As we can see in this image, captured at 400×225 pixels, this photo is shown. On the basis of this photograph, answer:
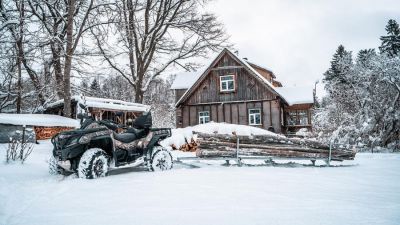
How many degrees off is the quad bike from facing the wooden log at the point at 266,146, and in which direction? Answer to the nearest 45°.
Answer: approximately 135° to its left

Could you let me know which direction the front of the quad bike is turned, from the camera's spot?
facing the viewer and to the left of the viewer

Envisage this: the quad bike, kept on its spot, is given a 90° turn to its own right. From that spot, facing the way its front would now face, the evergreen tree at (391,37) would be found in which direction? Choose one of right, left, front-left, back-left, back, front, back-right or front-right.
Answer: right

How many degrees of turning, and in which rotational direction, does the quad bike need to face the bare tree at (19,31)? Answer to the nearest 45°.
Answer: approximately 135° to its right

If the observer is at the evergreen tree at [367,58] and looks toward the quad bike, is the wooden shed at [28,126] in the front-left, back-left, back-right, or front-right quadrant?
front-right

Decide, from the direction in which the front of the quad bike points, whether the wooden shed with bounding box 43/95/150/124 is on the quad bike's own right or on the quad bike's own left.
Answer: on the quad bike's own right

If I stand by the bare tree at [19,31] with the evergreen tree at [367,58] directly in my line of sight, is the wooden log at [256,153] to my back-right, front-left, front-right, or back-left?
front-right

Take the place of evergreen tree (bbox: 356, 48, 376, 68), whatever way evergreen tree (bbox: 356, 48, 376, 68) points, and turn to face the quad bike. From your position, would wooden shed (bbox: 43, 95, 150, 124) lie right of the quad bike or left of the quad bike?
right

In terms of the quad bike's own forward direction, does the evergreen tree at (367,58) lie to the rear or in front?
to the rear
